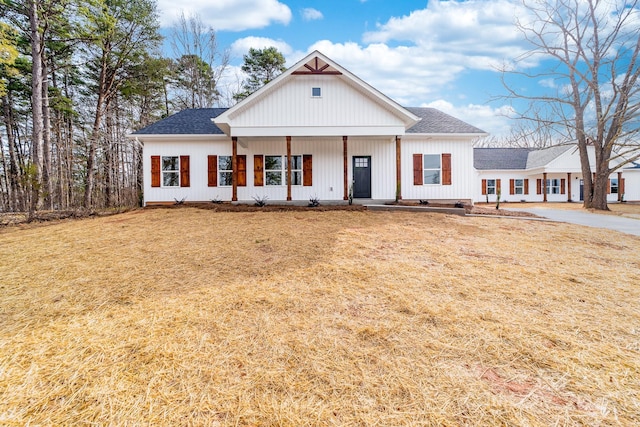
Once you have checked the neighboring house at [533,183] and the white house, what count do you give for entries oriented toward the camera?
2

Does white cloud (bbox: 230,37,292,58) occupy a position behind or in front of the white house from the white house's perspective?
behind

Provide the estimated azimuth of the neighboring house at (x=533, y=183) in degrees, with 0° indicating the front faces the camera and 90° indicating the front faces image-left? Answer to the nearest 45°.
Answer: approximately 0°
